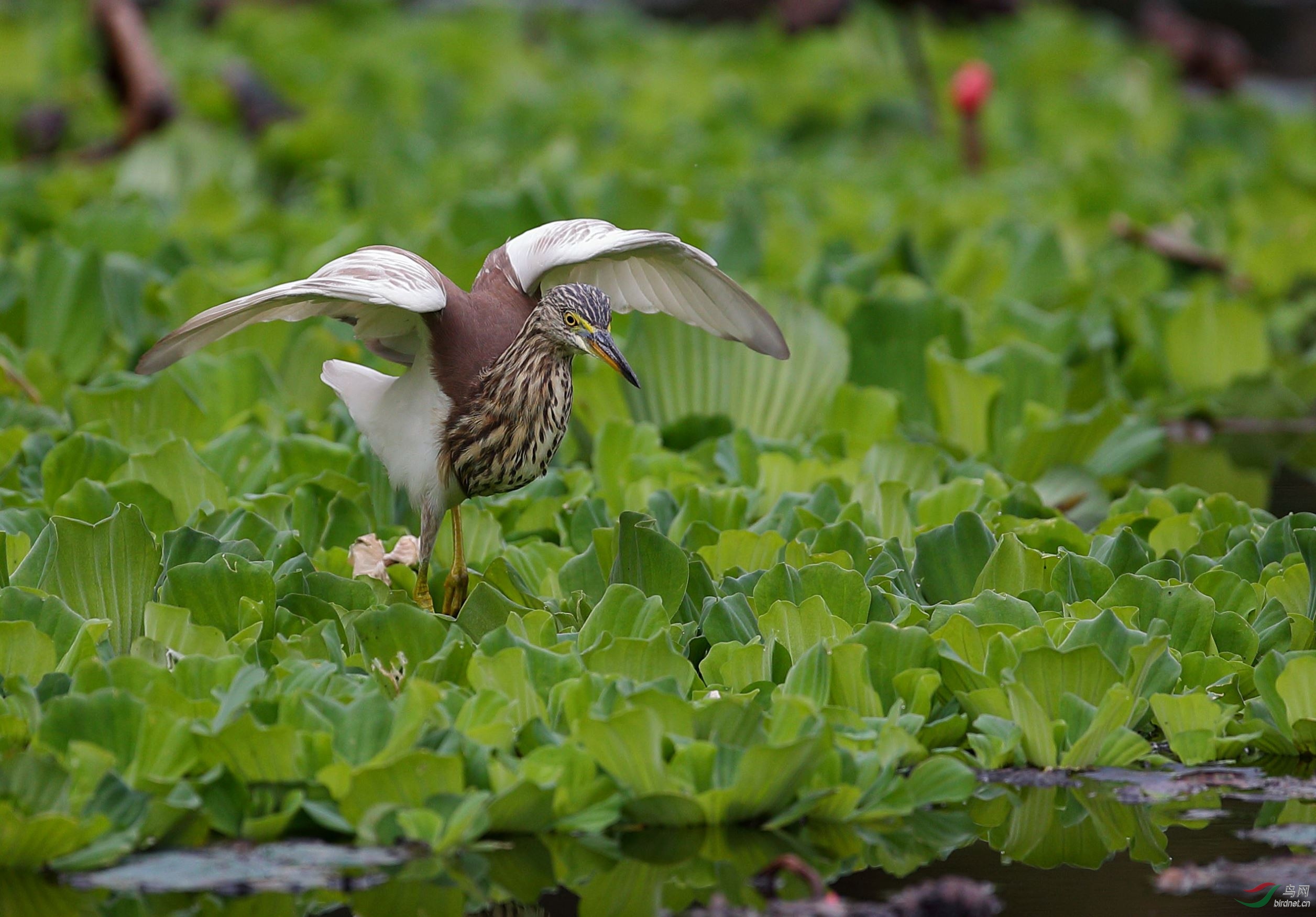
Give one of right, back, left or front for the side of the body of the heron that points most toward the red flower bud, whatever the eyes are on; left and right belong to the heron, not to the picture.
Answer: left
